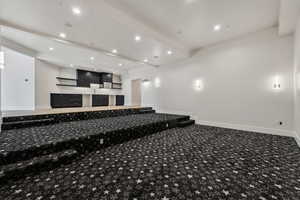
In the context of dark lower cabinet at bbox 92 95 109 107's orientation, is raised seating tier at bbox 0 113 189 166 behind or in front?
in front

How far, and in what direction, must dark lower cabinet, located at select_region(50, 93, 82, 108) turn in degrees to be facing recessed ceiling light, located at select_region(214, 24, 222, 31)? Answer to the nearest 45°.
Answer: approximately 45° to its left

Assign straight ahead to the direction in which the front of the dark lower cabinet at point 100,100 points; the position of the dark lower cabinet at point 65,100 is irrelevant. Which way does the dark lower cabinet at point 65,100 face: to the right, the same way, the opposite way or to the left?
the same way

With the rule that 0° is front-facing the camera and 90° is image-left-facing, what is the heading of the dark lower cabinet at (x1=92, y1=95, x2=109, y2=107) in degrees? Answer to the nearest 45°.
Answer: approximately 0°

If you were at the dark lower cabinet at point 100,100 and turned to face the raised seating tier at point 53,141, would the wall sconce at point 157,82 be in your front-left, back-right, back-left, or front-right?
front-left

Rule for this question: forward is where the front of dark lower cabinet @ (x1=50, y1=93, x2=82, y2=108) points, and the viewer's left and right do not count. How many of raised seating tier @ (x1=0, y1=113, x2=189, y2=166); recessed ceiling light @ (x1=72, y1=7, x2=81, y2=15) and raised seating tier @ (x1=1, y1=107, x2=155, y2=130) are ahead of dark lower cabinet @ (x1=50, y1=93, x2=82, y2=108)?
3

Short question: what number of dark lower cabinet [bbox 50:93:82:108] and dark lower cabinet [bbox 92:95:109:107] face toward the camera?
2

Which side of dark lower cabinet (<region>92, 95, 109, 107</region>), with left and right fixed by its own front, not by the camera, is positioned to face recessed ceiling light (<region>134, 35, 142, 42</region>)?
front

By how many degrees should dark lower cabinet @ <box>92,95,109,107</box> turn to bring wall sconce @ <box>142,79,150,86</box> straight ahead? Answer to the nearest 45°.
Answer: approximately 45° to its left

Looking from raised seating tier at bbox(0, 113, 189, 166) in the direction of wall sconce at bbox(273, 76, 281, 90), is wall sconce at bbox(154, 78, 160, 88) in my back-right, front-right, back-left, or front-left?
front-left

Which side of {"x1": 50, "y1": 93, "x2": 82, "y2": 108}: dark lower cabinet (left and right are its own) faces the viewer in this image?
front

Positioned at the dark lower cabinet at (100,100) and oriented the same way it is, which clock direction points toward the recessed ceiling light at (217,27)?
The recessed ceiling light is roughly at 11 o'clock from the dark lower cabinet.

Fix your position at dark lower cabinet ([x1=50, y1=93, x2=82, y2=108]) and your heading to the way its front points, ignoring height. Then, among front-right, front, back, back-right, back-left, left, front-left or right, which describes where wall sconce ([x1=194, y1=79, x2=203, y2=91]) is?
front-left

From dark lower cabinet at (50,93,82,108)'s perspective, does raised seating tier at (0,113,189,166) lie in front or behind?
in front

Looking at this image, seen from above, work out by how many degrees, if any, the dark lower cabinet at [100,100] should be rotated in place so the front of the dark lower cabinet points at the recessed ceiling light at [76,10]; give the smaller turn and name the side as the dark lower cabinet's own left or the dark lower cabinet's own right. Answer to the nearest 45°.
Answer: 0° — it already faces it

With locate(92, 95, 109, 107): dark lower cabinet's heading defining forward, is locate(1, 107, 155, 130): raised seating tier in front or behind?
in front
